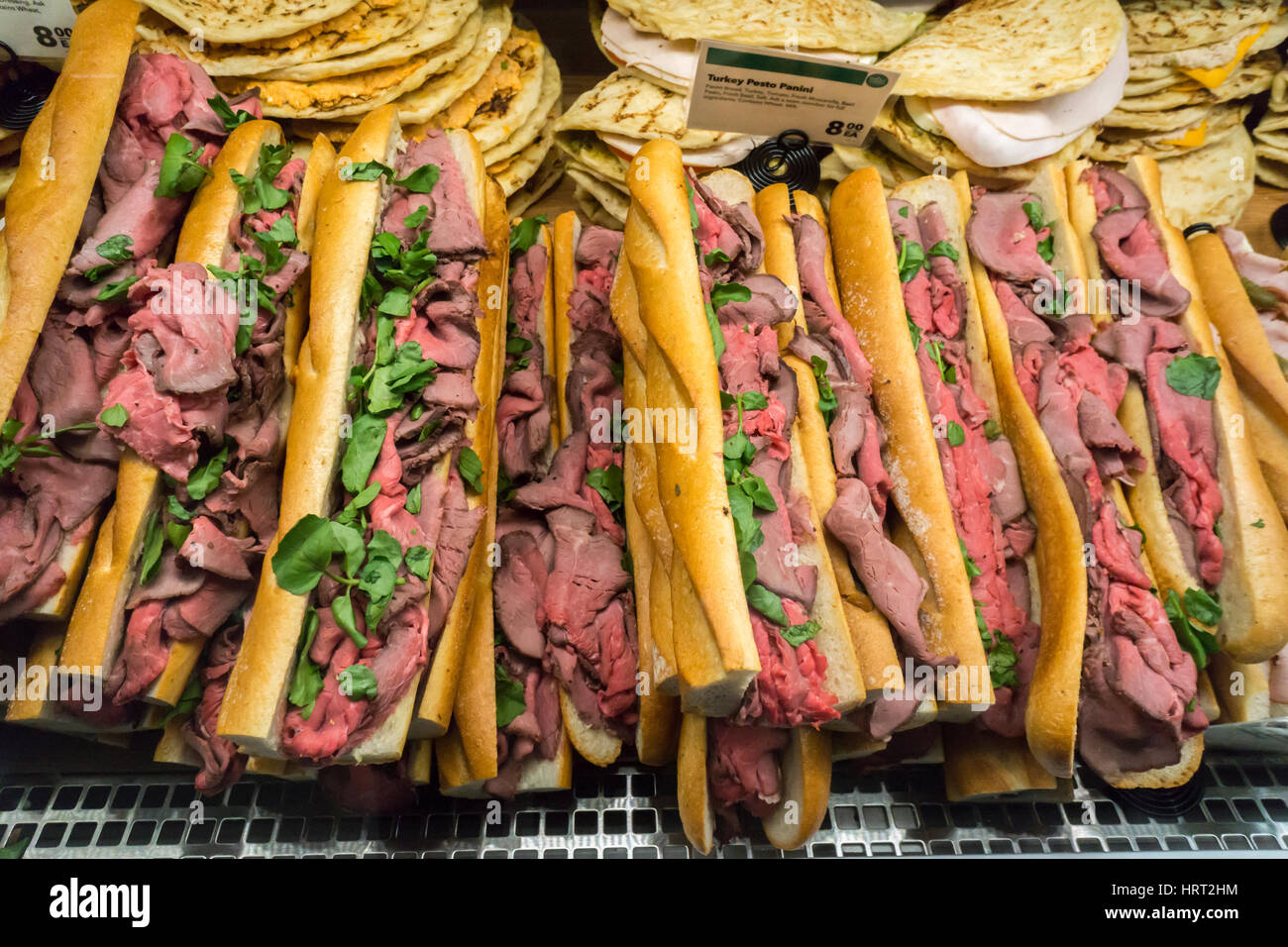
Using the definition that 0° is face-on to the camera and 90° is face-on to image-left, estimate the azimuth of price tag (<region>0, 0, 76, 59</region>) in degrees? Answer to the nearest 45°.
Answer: approximately 0°

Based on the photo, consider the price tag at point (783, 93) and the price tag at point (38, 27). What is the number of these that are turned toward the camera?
2

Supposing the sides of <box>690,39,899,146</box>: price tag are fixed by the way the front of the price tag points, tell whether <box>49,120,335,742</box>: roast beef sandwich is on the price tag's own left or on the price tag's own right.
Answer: on the price tag's own right

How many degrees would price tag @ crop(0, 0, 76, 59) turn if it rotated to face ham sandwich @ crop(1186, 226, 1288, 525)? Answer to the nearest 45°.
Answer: approximately 45° to its left

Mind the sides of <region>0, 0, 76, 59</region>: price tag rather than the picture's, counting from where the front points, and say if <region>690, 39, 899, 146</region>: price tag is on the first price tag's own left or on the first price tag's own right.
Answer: on the first price tag's own left

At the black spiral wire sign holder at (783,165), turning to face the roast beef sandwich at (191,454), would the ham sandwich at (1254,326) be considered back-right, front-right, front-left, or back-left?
back-left

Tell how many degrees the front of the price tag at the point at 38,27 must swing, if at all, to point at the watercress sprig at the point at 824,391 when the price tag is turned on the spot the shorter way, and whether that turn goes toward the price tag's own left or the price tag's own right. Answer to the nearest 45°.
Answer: approximately 45° to the price tag's own left
